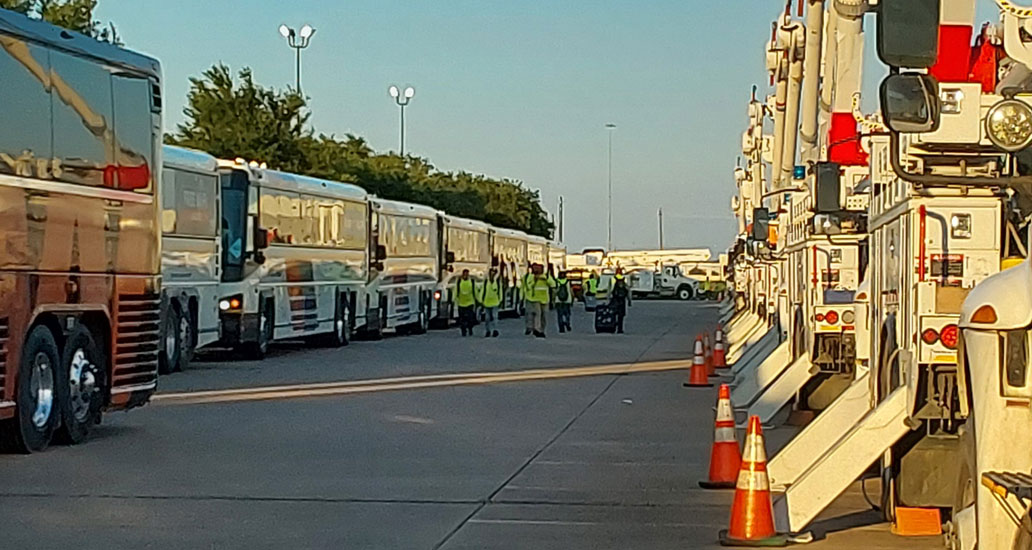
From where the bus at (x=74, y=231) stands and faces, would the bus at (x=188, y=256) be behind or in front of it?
behind

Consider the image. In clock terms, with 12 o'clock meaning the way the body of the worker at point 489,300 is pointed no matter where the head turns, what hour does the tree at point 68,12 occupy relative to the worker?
The tree is roughly at 3 o'clock from the worker.

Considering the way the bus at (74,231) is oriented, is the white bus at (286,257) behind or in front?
behind

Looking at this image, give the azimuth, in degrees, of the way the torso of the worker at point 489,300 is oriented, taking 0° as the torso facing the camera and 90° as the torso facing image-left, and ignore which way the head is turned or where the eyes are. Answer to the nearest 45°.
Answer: approximately 0°

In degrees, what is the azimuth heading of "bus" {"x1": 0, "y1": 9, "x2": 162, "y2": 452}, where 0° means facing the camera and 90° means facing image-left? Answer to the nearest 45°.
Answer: approximately 45°
